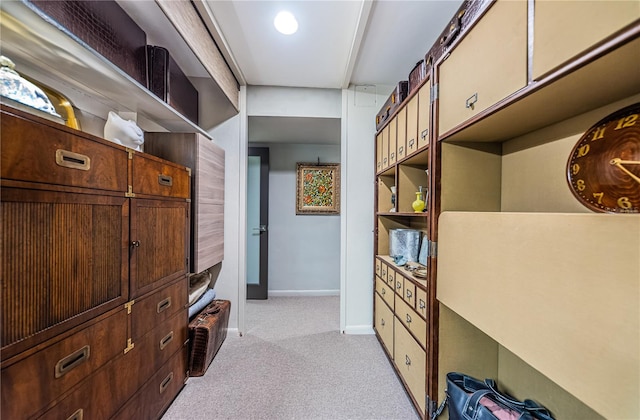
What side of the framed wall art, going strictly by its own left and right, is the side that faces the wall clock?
front

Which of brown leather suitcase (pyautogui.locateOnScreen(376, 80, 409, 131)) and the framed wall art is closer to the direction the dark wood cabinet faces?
the brown leather suitcase

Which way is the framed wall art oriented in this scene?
toward the camera

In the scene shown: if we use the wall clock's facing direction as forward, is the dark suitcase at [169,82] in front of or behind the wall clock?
in front

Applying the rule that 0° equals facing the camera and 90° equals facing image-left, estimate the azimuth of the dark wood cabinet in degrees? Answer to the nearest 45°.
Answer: approximately 315°

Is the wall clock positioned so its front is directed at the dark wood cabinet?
yes

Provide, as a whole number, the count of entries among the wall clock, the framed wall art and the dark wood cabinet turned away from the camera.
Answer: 0

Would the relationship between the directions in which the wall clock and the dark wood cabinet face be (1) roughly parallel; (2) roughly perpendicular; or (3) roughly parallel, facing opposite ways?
roughly parallel, facing opposite ways

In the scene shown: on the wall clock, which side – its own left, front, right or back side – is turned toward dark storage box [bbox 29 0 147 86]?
front

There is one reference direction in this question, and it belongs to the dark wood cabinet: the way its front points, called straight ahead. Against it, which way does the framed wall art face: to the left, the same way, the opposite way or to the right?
to the right

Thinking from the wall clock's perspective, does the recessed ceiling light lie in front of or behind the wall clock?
in front

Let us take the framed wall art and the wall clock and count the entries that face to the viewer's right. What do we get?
0

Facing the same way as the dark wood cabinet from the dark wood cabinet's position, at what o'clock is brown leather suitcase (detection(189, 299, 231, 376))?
The brown leather suitcase is roughly at 9 o'clock from the dark wood cabinet.

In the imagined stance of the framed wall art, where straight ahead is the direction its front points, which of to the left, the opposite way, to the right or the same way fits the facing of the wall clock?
to the right
